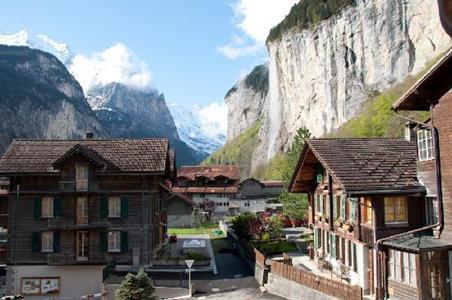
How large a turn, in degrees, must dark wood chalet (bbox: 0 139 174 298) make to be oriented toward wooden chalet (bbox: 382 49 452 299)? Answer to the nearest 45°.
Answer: approximately 45° to its left

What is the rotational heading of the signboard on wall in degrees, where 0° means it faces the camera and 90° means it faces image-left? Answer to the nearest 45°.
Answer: approximately 0°

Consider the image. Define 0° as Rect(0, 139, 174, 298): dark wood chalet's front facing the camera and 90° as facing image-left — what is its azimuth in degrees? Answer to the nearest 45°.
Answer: approximately 0°

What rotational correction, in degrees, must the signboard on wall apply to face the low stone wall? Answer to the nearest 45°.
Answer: approximately 45° to its left

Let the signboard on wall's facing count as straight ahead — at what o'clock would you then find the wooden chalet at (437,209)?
The wooden chalet is roughly at 11 o'clock from the signboard on wall.
